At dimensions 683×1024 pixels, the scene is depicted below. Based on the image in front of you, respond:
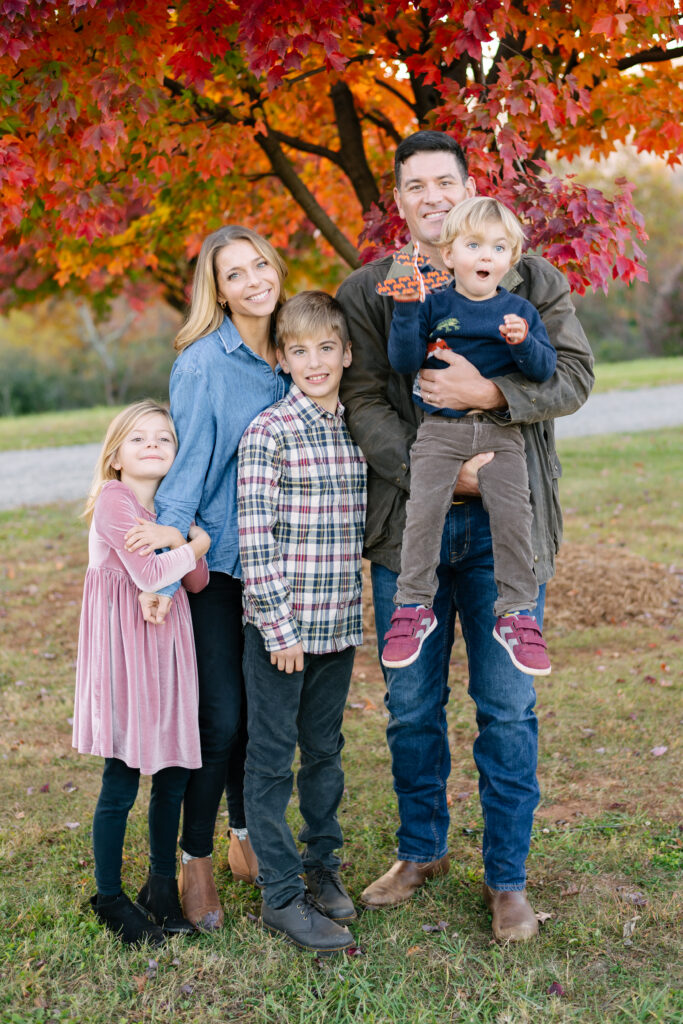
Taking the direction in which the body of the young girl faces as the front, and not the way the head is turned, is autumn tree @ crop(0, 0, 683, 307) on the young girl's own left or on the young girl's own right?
on the young girl's own left

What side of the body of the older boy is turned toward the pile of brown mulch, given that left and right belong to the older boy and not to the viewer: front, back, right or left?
left

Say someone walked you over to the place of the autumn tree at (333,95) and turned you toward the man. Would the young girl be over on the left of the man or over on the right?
right

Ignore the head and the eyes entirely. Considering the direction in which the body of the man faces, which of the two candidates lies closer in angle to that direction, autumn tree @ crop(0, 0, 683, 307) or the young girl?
the young girl

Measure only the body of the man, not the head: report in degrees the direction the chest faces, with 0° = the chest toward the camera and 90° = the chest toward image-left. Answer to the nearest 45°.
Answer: approximately 0°

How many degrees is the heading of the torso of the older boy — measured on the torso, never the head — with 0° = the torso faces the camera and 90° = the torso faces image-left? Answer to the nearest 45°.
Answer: approximately 315°
